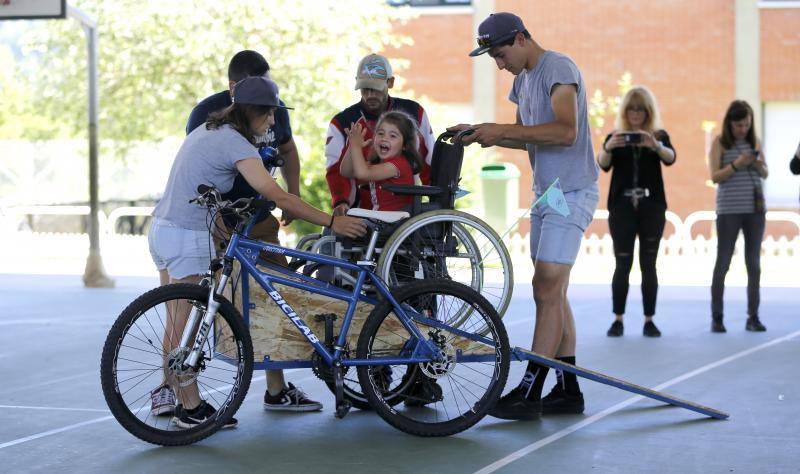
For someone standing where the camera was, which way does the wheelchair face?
facing to the left of the viewer

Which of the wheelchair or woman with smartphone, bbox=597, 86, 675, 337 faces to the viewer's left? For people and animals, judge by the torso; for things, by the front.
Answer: the wheelchair

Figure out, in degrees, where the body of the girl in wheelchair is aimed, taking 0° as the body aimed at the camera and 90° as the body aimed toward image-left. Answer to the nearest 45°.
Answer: approximately 45°

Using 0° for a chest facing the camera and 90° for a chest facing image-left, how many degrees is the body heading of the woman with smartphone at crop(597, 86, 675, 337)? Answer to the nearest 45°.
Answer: approximately 0°

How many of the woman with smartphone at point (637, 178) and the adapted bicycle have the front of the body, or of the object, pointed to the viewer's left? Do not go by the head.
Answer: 1
